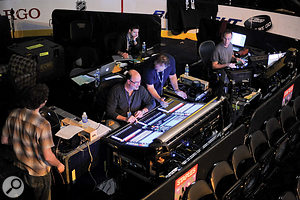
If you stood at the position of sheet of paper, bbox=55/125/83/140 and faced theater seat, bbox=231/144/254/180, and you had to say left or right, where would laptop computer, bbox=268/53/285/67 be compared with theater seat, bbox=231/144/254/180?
left

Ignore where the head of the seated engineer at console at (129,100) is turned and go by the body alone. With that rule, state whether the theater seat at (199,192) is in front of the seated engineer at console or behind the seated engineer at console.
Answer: in front

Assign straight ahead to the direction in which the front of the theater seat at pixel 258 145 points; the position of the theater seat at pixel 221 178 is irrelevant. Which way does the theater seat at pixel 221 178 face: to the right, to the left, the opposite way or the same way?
the same way

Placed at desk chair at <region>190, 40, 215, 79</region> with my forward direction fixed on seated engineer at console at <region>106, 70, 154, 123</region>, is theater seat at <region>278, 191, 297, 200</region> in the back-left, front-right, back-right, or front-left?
front-left

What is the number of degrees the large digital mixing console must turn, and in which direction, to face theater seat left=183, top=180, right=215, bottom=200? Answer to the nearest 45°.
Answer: approximately 180°

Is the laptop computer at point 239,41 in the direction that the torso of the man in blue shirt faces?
no

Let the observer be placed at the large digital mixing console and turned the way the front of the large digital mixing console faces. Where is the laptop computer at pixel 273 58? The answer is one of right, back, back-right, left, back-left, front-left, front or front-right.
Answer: right

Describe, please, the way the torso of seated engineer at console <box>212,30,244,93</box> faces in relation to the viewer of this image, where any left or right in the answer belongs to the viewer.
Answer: facing the viewer and to the right of the viewer

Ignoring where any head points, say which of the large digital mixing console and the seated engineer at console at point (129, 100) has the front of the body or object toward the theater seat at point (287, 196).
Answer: the seated engineer at console

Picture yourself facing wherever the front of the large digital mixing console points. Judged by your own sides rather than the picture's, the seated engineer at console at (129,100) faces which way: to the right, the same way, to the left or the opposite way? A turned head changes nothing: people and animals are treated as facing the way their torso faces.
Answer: the opposite way

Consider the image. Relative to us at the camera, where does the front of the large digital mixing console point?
facing away from the viewer and to the left of the viewer

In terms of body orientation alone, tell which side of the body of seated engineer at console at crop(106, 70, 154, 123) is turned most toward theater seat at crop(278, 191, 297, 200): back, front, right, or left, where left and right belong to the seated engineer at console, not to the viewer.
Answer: front

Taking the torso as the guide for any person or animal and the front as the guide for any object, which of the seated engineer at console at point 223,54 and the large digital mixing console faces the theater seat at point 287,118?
the seated engineer at console
